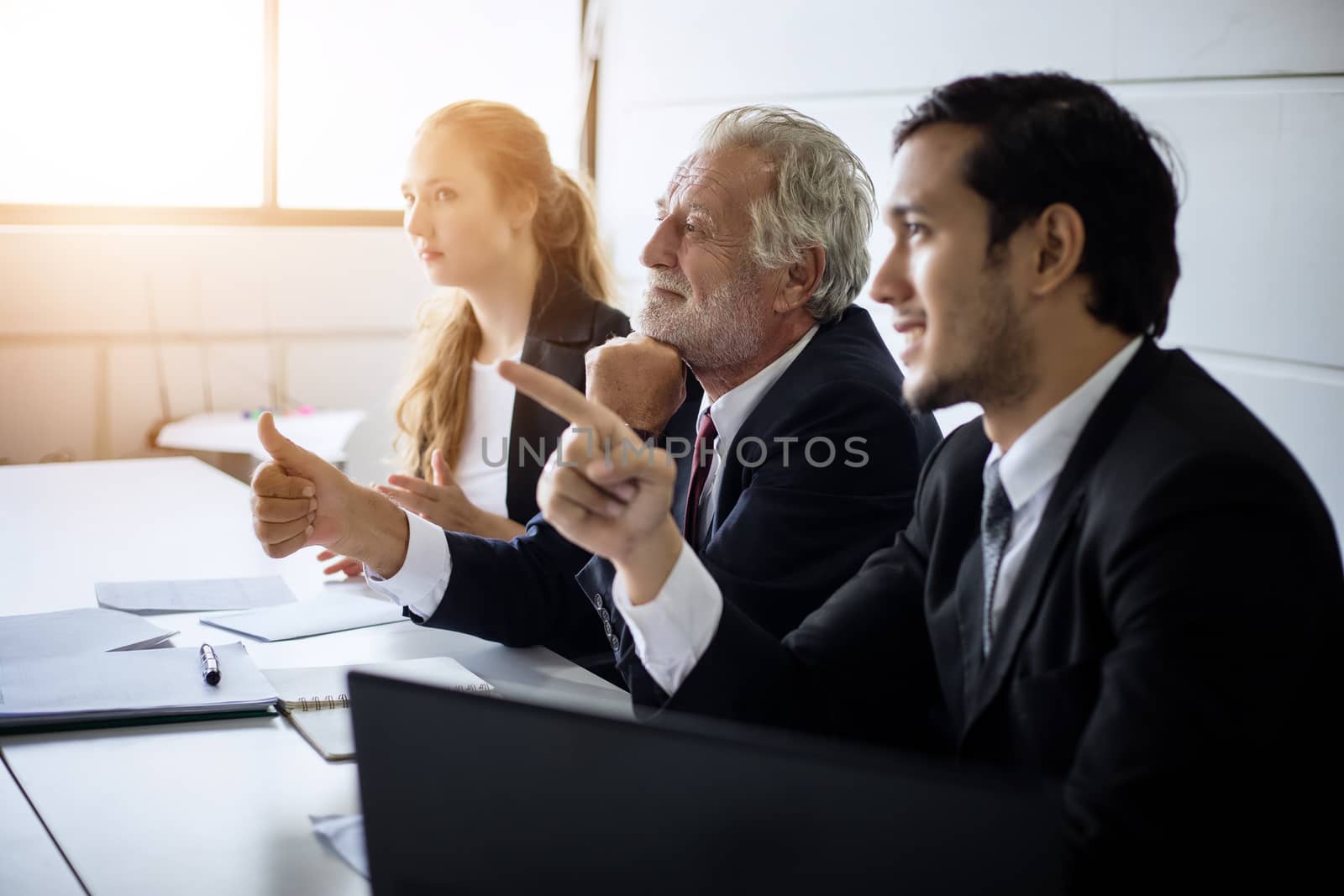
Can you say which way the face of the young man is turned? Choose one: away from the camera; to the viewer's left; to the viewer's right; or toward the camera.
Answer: to the viewer's left

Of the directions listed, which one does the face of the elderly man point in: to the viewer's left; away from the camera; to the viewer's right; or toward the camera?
to the viewer's left

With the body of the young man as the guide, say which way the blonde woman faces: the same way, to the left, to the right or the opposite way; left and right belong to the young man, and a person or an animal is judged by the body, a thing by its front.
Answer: the same way

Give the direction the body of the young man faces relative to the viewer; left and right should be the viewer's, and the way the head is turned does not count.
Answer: facing the viewer and to the left of the viewer

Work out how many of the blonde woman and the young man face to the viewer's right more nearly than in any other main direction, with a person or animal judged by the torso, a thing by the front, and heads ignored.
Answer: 0

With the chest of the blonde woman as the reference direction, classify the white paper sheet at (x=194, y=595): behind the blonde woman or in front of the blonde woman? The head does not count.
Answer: in front

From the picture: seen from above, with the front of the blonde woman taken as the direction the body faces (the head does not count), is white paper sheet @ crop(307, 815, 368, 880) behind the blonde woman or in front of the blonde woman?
in front
